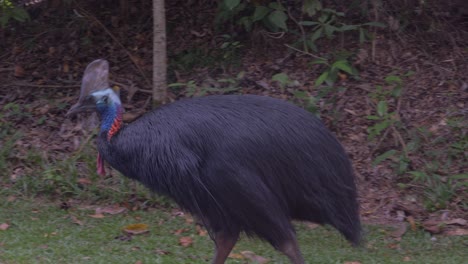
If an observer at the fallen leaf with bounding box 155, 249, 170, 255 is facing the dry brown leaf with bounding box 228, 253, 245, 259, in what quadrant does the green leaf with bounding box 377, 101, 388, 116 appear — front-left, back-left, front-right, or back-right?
front-left

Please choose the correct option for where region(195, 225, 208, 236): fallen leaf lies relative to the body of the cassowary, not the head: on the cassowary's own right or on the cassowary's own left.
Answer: on the cassowary's own right

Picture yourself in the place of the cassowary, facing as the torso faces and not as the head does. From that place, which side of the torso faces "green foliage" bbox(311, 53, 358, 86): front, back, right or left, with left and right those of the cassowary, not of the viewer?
right

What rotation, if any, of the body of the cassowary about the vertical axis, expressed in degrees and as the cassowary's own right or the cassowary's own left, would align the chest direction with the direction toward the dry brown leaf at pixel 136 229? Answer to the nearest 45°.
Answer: approximately 45° to the cassowary's own right

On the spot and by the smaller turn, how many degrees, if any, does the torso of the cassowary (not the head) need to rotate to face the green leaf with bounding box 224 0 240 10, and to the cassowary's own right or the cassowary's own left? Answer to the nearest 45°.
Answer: approximately 90° to the cassowary's own right

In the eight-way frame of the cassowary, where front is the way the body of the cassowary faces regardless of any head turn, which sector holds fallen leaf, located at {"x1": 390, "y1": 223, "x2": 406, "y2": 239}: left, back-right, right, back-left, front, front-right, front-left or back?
back-right

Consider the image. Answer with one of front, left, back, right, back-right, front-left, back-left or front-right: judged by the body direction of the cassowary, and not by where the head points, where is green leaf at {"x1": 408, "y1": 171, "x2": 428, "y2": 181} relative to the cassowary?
back-right

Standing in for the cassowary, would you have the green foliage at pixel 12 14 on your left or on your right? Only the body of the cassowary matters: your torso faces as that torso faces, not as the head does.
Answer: on your right

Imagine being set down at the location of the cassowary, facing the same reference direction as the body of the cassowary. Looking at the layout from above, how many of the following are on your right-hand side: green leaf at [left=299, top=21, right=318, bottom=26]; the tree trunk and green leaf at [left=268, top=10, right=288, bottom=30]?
3

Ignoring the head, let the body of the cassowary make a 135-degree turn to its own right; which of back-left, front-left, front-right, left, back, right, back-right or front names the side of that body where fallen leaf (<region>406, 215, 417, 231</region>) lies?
front

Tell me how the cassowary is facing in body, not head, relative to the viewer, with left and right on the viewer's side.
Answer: facing to the left of the viewer

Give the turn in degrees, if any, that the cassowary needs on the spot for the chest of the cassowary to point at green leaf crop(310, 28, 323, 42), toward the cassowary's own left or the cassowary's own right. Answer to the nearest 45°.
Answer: approximately 90° to the cassowary's own right

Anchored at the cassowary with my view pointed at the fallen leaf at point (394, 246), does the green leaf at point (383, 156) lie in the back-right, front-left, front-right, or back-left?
front-left

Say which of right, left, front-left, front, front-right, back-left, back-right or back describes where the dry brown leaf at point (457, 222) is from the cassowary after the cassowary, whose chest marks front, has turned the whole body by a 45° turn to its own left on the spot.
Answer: back

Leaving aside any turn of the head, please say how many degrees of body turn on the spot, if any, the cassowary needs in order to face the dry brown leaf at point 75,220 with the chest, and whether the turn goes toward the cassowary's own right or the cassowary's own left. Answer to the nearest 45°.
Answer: approximately 45° to the cassowary's own right

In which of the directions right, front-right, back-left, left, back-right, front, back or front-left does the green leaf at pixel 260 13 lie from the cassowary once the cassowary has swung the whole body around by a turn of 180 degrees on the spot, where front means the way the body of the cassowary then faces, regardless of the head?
left
